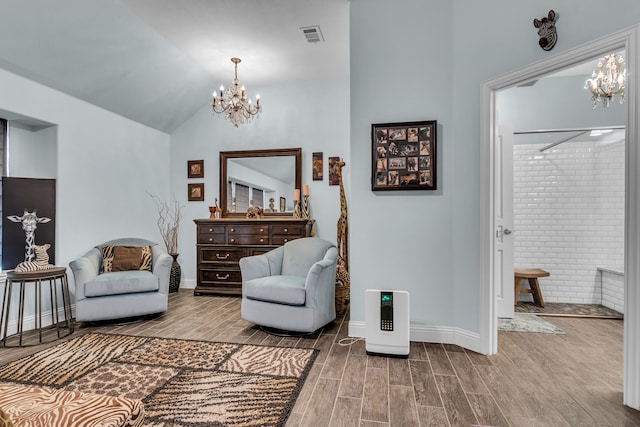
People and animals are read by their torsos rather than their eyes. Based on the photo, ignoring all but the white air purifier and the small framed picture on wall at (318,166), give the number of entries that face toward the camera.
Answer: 2

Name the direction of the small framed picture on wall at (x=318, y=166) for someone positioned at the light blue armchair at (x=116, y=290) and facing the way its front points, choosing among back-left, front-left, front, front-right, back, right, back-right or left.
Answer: left

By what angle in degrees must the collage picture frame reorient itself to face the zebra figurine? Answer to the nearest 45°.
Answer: approximately 90° to its right

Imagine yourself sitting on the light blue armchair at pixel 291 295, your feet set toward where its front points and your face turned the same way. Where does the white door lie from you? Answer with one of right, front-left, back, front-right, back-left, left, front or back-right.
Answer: back-left

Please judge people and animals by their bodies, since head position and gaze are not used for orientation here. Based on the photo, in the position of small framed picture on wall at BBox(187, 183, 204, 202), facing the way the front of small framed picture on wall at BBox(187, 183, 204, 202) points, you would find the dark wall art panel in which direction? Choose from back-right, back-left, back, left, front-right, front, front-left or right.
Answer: front-right

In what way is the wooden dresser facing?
toward the camera

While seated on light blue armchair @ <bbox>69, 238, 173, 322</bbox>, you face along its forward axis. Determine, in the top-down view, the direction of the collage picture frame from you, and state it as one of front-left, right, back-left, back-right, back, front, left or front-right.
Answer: front-left

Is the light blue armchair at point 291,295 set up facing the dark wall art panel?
no

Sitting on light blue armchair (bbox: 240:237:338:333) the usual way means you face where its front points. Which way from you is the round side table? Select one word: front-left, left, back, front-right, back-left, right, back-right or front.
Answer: front-right

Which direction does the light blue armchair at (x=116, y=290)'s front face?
toward the camera

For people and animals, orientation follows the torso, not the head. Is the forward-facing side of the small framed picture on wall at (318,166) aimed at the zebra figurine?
no

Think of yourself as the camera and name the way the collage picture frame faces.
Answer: facing the viewer

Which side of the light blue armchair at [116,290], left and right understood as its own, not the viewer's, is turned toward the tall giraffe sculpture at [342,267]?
left

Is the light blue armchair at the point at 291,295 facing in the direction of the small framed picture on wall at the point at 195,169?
no
